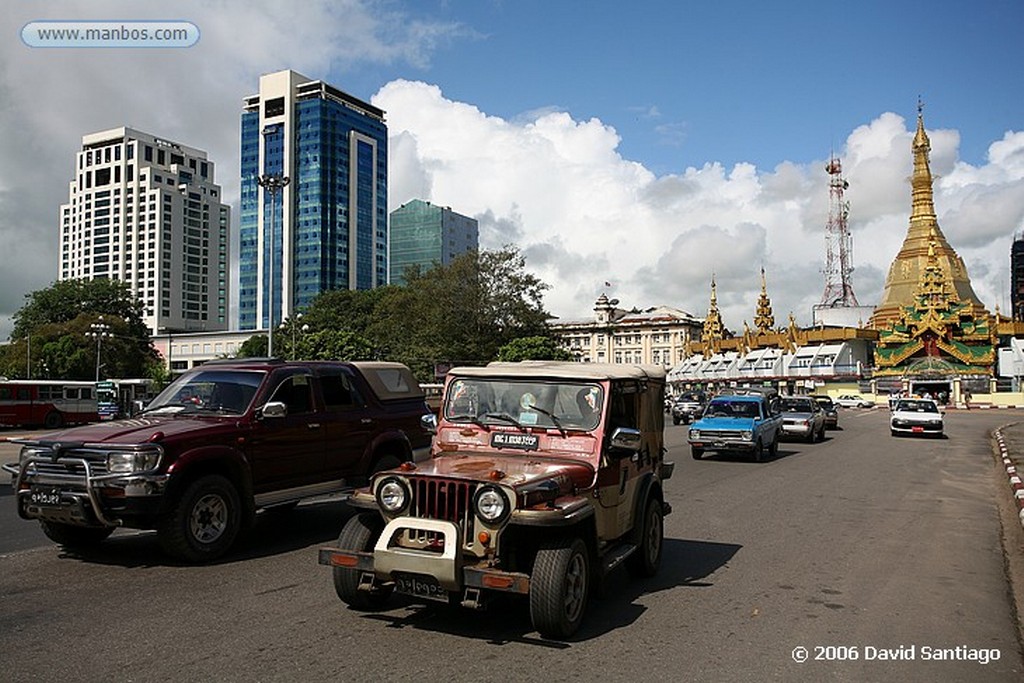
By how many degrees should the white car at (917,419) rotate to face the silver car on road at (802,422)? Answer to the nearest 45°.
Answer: approximately 45° to its right

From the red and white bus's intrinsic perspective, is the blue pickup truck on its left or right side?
on its left

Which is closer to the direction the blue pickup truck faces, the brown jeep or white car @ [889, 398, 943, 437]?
the brown jeep

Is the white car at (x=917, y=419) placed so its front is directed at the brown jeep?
yes

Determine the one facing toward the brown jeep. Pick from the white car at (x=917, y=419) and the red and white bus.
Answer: the white car

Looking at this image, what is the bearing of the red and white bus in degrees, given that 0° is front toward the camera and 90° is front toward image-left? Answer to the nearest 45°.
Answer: approximately 90°

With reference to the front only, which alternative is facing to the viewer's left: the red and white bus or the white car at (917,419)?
the red and white bus

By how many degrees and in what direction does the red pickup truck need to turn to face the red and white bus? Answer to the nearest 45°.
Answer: approximately 135° to its right

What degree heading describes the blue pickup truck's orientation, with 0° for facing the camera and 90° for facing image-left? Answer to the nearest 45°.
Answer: approximately 45°

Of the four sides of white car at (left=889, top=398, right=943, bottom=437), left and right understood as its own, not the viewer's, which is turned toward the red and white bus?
right

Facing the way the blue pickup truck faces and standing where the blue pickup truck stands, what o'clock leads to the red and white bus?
The red and white bus is roughly at 4 o'clock from the blue pickup truck.
